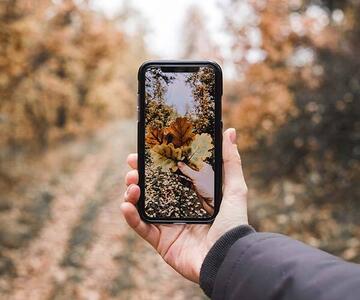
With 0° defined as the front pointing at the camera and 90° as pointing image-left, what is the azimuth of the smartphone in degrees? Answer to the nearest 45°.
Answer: approximately 0°
